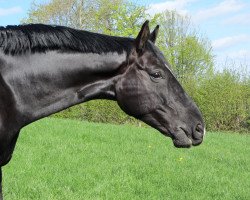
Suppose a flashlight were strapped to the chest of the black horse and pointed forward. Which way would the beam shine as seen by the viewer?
to the viewer's right

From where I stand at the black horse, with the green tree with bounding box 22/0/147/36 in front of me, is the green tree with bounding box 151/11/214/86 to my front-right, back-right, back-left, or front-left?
front-right

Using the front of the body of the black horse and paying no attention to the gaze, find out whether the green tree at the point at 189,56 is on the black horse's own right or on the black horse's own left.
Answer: on the black horse's own left

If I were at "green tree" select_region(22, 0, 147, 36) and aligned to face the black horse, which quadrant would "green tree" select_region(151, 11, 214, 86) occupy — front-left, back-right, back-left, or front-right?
front-left

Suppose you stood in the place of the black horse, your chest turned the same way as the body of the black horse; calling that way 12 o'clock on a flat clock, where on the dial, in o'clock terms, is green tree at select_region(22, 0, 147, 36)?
The green tree is roughly at 9 o'clock from the black horse.
